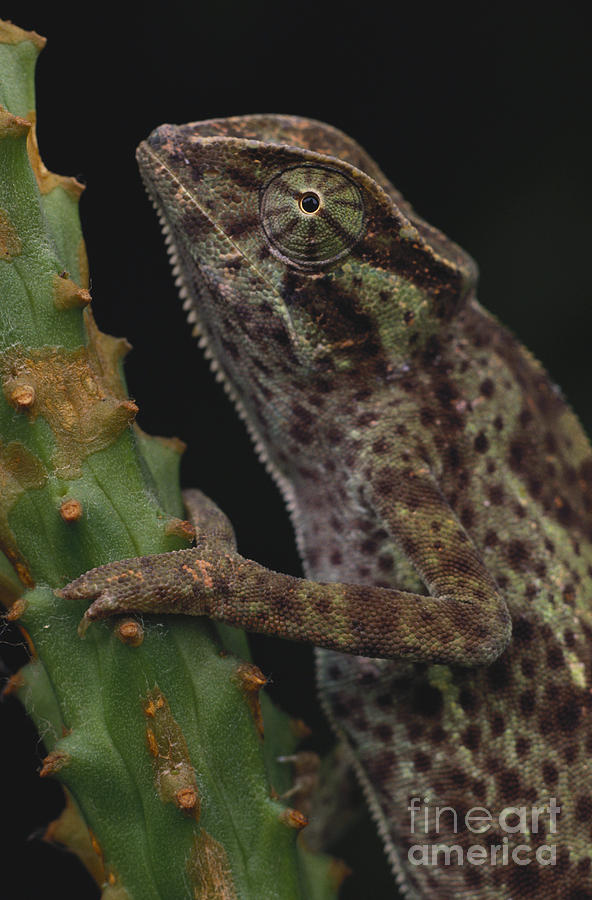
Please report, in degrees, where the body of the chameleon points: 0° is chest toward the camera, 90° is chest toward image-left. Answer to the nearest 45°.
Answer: approximately 90°
